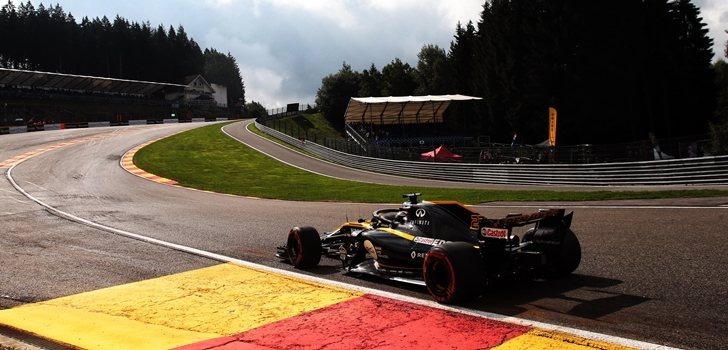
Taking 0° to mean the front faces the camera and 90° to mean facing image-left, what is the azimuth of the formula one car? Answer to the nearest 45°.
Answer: approximately 135°

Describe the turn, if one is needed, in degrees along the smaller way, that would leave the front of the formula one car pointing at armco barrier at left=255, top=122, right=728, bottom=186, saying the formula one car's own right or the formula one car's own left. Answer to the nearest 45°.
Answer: approximately 45° to the formula one car's own right
